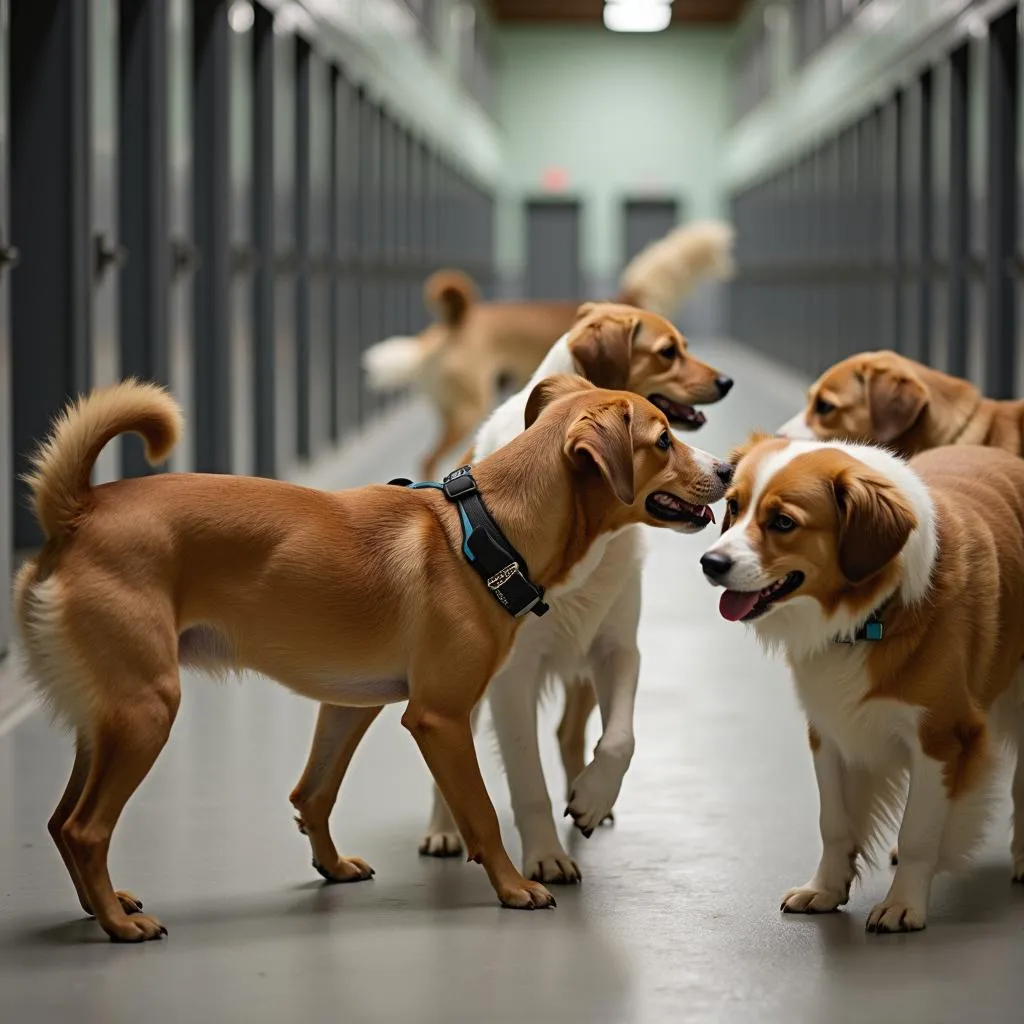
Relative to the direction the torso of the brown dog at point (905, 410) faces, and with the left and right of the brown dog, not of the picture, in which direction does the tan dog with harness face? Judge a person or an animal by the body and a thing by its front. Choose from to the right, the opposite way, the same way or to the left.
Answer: the opposite way

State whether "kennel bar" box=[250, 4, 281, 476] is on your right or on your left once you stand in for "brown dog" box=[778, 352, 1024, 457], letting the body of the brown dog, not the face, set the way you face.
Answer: on your right

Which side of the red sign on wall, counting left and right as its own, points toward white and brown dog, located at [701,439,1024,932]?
front

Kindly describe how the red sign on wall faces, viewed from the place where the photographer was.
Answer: facing the viewer

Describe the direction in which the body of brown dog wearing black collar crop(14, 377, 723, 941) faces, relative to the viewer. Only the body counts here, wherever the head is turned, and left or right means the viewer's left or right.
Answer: facing to the right of the viewer

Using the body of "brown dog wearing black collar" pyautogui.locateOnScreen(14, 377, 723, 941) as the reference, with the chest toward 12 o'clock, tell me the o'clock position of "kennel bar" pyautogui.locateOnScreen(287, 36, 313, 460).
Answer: The kennel bar is roughly at 9 o'clock from the brown dog wearing black collar.

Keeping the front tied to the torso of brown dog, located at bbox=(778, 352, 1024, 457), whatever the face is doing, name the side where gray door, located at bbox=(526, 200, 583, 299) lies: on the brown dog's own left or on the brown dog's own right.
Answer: on the brown dog's own right

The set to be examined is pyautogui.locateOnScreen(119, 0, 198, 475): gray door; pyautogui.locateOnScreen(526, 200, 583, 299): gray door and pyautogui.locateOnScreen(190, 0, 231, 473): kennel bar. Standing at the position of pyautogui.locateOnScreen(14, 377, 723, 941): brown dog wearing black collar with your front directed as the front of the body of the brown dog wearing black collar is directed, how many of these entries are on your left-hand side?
3

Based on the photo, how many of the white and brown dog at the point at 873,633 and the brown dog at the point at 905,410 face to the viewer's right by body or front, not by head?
0

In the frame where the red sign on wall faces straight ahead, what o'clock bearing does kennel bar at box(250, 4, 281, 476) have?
The kennel bar is roughly at 12 o'clock from the red sign on wall.

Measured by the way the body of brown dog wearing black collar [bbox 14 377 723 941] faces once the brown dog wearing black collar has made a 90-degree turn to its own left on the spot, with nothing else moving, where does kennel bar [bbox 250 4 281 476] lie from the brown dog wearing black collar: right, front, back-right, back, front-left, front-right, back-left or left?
front

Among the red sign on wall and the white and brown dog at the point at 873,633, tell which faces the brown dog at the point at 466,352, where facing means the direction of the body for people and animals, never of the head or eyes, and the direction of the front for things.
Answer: the red sign on wall

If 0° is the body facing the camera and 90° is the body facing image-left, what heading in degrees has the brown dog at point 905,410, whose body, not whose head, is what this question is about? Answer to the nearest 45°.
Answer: approximately 90°

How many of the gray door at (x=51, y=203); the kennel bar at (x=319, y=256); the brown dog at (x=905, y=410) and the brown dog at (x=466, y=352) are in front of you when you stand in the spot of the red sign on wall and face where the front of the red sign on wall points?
4
